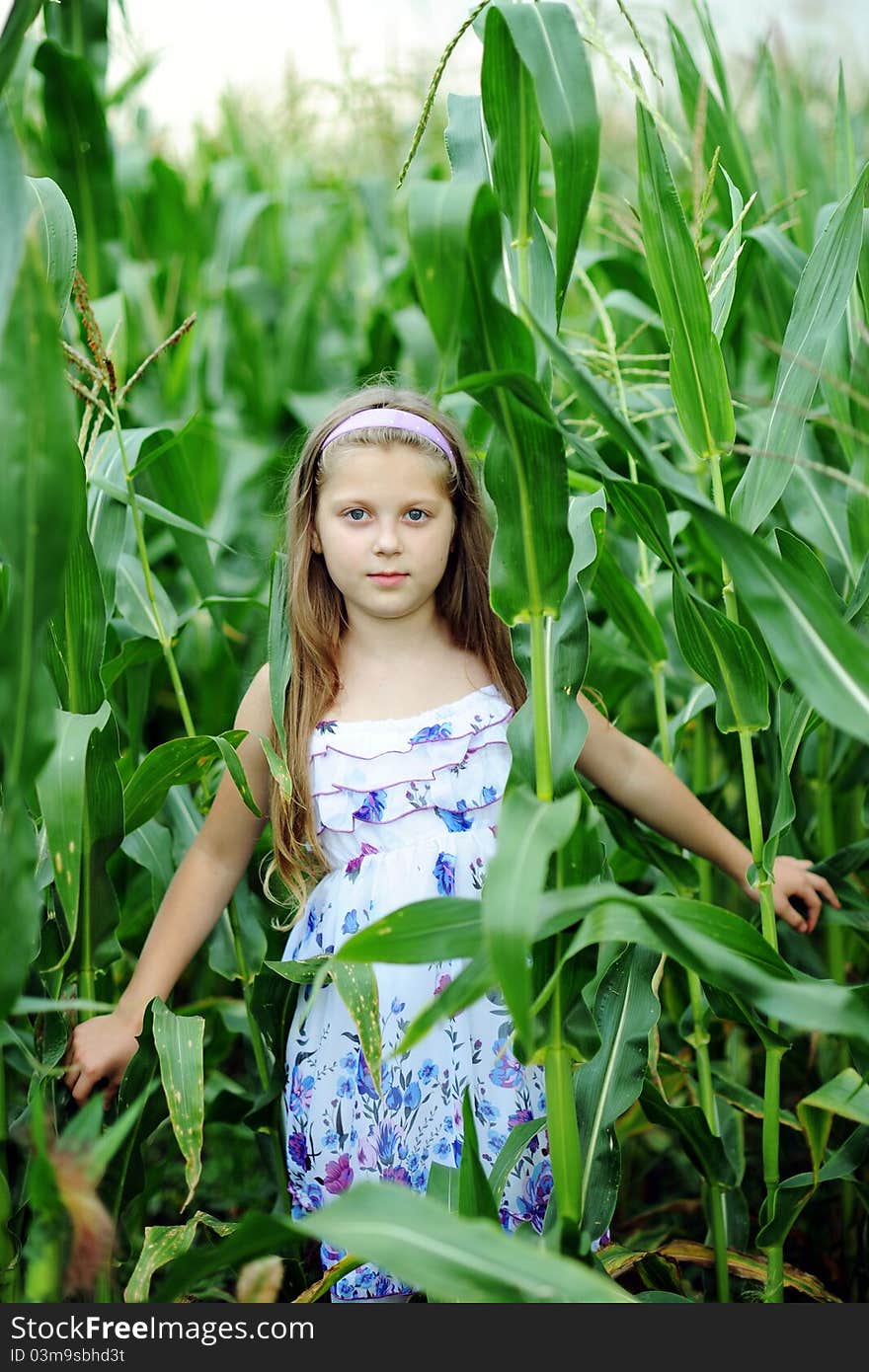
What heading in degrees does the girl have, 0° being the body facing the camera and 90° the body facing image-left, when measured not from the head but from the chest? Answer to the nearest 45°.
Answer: approximately 0°
